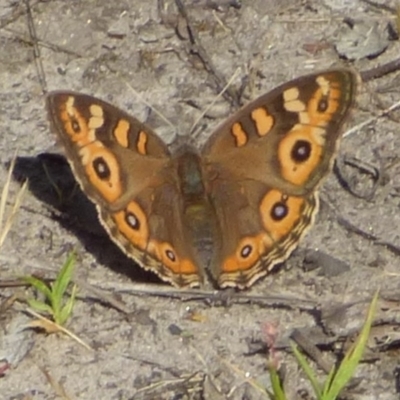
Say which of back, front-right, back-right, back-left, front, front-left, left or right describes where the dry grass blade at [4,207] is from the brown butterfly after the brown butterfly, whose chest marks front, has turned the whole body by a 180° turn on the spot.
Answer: right

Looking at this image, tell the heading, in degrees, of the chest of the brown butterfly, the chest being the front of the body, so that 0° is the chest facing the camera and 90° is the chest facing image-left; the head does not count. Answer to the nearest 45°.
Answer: approximately 180°

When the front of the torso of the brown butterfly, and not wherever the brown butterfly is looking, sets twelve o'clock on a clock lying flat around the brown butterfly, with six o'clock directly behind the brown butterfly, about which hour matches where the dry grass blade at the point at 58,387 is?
The dry grass blade is roughly at 8 o'clock from the brown butterfly.

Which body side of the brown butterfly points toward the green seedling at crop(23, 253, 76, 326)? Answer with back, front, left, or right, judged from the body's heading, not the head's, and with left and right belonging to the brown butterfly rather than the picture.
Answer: left

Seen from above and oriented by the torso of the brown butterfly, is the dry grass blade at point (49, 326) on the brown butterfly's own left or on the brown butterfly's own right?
on the brown butterfly's own left

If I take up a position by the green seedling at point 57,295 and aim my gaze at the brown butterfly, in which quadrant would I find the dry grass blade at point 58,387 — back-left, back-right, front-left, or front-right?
back-right
